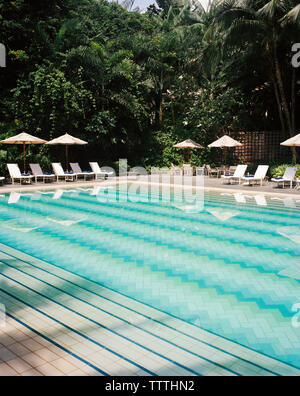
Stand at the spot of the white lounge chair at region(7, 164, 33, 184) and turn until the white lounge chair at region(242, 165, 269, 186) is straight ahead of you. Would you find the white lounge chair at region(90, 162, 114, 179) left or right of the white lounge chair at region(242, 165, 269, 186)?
left

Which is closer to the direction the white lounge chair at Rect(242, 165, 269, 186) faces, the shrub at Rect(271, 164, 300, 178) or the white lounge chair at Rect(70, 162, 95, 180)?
the white lounge chair

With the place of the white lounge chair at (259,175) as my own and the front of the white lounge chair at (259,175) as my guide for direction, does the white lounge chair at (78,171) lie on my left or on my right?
on my right

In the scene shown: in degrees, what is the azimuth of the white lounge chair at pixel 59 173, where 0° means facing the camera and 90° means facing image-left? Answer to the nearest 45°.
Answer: approximately 315°

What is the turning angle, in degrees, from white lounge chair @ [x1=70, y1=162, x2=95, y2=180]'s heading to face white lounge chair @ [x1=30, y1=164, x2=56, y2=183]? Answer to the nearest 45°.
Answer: approximately 90° to its right

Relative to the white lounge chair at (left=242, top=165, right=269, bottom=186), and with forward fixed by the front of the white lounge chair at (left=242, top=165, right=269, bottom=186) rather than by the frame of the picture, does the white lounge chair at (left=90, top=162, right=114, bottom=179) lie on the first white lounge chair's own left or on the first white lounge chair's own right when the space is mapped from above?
on the first white lounge chair's own right

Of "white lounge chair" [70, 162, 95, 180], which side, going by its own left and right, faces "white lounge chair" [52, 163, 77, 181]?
right

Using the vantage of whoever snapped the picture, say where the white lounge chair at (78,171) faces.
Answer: facing the viewer and to the right of the viewer

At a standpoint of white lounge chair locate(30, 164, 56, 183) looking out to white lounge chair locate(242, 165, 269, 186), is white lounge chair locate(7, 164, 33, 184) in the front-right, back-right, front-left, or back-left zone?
back-right

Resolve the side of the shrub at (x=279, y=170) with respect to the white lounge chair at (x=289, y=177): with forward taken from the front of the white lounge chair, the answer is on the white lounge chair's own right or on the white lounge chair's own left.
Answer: on the white lounge chair's own right

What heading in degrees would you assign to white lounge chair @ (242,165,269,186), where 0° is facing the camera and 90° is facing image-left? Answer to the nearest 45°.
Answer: approximately 45°

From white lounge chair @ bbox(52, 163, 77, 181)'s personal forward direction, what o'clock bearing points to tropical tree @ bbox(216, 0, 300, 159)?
The tropical tree is roughly at 11 o'clock from the white lounge chair.

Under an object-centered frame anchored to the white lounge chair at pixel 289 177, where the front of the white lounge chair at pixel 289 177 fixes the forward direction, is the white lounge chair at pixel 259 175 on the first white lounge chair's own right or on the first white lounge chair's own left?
on the first white lounge chair's own right
